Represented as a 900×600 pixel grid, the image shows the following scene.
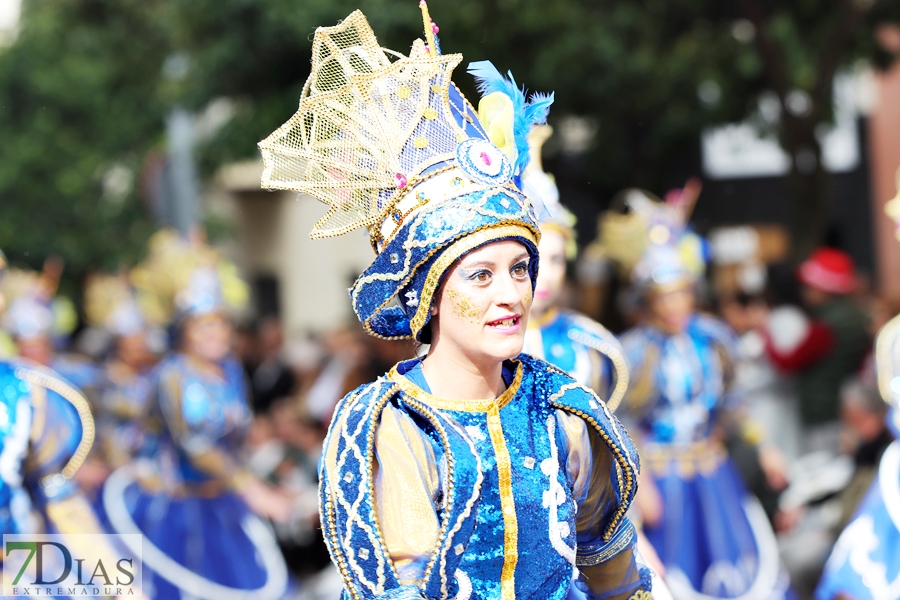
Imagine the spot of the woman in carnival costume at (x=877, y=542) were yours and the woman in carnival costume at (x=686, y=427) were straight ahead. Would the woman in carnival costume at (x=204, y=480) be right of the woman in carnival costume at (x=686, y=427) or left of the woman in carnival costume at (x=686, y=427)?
left

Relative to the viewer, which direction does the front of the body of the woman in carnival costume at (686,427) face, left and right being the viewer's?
facing the viewer

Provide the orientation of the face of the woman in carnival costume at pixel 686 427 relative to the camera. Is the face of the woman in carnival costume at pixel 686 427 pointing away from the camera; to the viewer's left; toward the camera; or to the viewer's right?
toward the camera

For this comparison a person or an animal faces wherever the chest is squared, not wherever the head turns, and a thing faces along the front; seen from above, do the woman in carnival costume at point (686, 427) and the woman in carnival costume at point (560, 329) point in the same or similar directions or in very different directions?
same or similar directions

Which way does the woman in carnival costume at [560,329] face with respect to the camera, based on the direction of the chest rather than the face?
toward the camera

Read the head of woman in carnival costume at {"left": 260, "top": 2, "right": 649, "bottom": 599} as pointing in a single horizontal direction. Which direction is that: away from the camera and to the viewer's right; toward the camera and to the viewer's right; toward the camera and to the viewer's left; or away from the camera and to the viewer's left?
toward the camera and to the viewer's right

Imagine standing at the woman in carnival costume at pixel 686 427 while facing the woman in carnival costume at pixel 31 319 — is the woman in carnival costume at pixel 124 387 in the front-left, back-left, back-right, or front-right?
front-right

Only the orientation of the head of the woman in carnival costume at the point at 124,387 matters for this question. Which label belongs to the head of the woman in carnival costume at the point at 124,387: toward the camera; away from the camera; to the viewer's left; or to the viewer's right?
toward the camera

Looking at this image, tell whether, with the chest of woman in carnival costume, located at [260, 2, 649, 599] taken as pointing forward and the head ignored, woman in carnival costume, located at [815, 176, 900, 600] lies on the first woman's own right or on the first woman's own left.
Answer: on the first woman's own left

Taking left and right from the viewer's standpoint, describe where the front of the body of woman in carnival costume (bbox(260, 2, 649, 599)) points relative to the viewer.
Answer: facing the viewer and to the right of the viewer

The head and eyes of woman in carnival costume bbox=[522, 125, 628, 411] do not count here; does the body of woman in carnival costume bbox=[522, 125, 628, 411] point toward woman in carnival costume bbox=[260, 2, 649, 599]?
yes

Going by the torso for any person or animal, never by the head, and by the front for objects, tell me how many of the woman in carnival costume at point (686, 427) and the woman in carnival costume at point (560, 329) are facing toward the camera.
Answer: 2

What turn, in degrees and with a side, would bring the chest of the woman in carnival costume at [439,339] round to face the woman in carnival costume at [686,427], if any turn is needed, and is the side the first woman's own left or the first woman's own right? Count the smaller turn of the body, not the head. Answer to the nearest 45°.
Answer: approximately 135° to the first woman's own left
